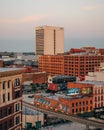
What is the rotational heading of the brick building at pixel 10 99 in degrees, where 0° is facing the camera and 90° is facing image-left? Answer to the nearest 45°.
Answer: approximately 315°
